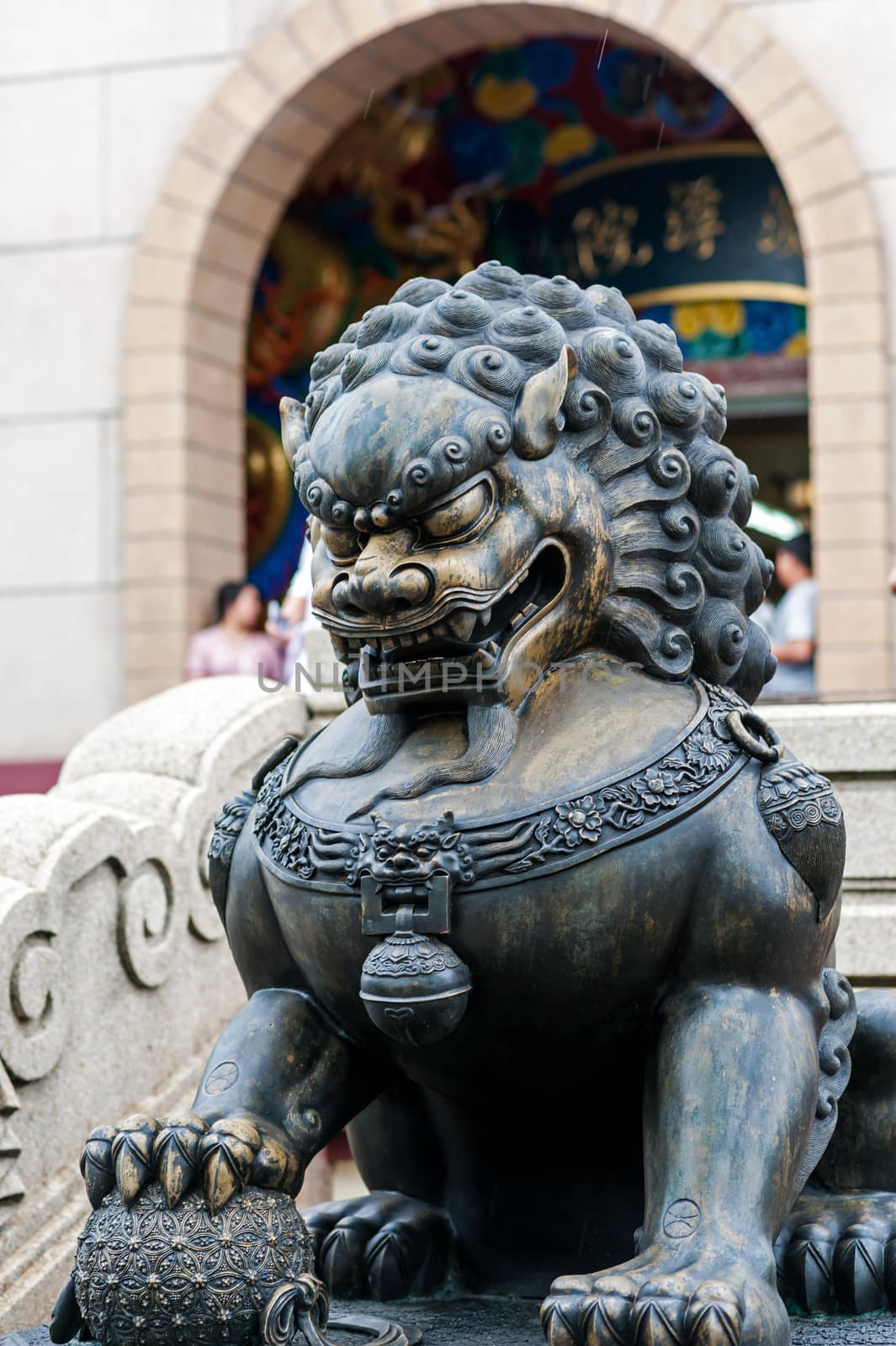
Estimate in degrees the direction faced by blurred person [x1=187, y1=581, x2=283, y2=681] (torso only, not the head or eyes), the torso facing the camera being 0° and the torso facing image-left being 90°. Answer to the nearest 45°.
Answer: approximately 315°

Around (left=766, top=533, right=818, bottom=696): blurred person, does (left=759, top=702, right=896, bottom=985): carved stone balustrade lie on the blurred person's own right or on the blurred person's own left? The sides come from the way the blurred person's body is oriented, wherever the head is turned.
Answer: on the blurred person's own left

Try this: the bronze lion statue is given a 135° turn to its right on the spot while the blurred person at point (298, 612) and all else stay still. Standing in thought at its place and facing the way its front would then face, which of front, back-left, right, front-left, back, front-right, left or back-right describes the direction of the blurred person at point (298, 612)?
front

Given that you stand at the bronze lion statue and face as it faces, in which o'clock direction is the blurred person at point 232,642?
The blurred person is roughly at 4 o'clock from the bronze lion statue.

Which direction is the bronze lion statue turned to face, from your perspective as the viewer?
facing the viewer and to the left of the viewer
